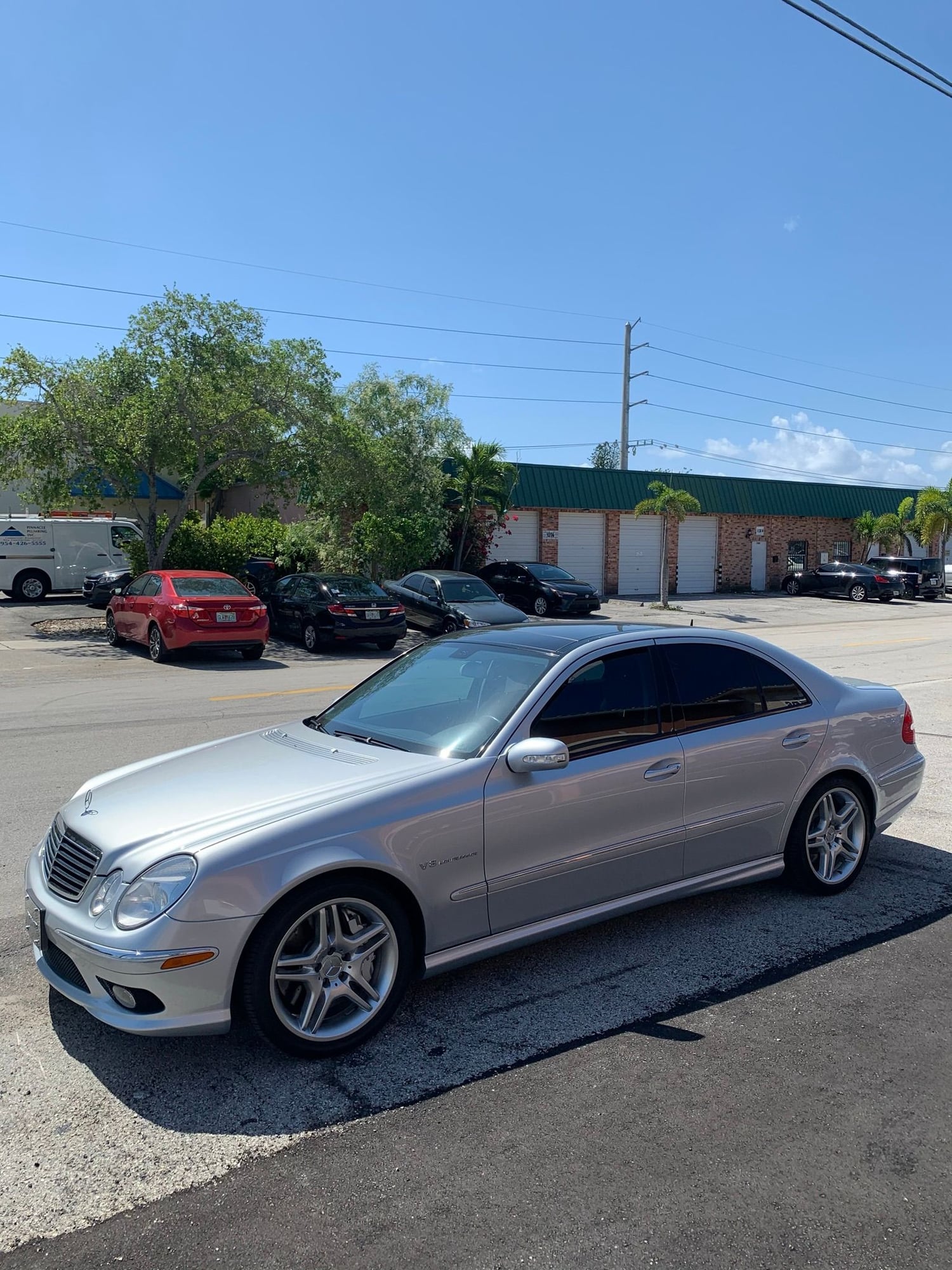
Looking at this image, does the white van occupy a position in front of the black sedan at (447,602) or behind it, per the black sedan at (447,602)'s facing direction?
behind

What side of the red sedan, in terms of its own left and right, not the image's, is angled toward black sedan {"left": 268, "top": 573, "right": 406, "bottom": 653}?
right

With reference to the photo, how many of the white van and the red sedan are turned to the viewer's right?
1

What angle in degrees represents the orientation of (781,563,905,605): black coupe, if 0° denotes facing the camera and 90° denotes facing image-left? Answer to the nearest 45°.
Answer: approximately 135°

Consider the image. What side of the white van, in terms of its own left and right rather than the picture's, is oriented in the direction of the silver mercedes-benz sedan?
right

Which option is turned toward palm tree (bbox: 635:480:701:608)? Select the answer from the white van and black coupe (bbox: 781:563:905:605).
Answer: the white van

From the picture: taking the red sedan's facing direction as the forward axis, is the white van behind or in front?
in front

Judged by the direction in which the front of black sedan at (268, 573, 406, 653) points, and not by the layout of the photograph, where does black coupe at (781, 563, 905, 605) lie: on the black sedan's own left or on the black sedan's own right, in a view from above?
on the black sedan's own right

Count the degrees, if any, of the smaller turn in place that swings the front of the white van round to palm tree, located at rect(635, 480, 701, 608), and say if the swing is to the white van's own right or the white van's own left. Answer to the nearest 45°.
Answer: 0° — it already faces it

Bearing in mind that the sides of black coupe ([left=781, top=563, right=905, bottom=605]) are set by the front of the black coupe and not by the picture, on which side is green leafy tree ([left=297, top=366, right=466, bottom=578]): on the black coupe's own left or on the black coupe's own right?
on the black coupe's own left

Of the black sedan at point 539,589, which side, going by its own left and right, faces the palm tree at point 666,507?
left

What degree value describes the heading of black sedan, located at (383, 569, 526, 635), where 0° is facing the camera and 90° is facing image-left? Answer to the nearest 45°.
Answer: approximately 315°

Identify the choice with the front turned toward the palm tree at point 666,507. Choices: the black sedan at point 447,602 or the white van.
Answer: the white van
